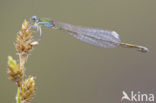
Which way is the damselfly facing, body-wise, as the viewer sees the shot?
to the viewer's left
